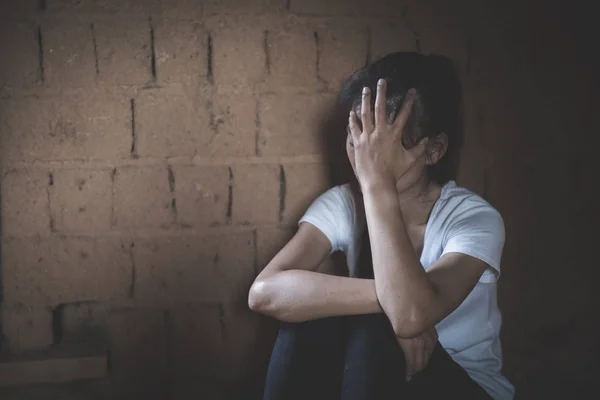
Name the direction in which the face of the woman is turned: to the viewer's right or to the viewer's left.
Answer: to the viewer's left

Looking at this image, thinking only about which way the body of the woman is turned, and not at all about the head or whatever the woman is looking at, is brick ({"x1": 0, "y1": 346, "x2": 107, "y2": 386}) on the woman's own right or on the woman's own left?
on the woman's own right

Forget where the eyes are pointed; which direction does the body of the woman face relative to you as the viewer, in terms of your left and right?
facing the viewer and to the left of the viewer
